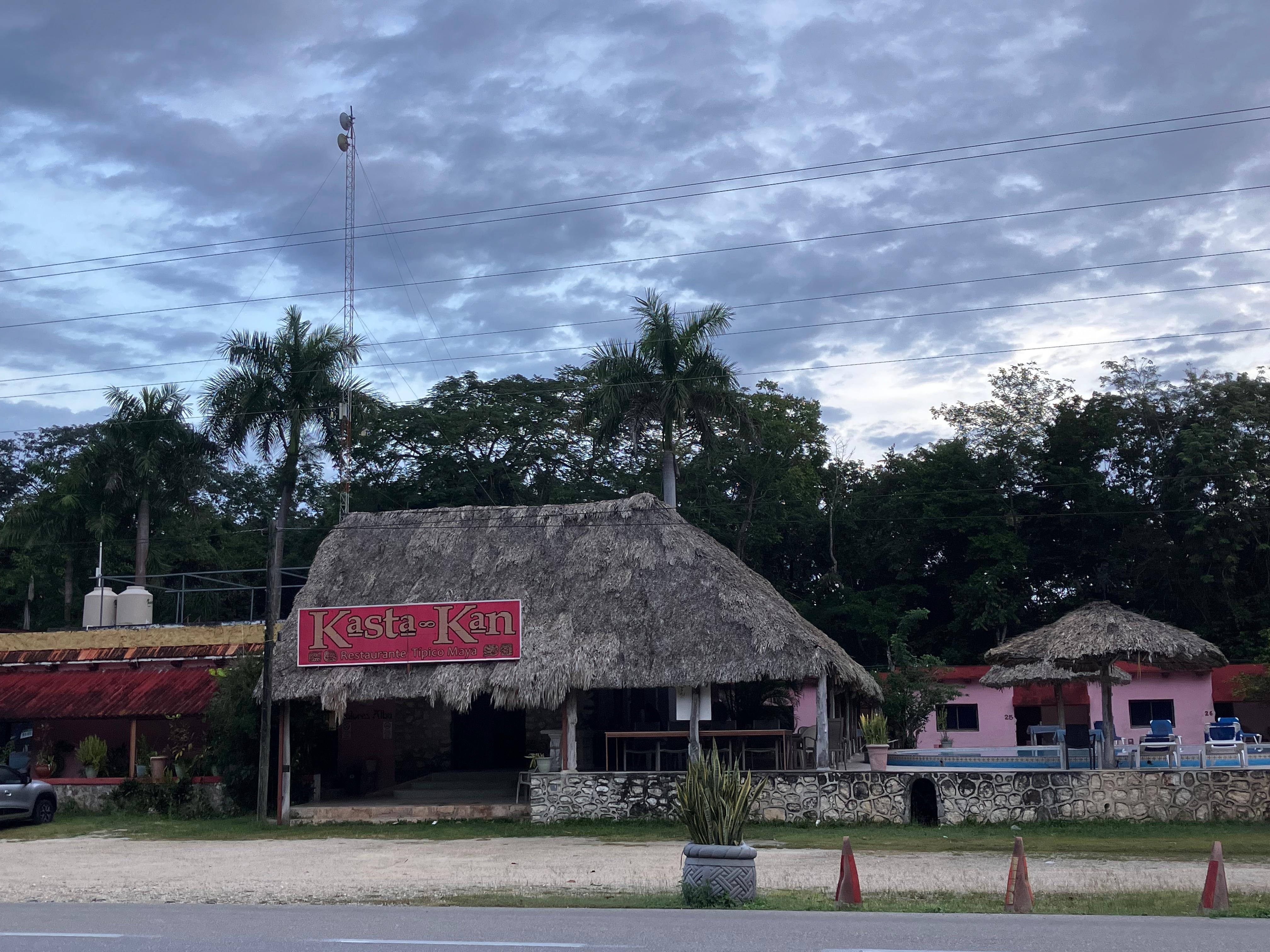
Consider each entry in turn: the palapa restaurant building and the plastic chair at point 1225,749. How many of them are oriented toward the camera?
2

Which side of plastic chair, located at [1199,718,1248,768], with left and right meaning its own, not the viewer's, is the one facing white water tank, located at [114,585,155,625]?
right

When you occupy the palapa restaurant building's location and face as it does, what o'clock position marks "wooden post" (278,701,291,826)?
The wooden post is roughly at 3 o'clock from the palapa restaurant building.

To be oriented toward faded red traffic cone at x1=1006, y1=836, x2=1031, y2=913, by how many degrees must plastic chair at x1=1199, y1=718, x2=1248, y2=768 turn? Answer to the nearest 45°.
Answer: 0° — it already faces it

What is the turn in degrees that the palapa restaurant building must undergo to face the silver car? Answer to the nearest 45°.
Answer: approximately 90° to its right

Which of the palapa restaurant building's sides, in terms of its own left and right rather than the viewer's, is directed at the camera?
front

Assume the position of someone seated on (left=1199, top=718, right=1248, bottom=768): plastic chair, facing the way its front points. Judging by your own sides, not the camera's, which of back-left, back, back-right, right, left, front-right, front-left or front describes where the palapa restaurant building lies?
right

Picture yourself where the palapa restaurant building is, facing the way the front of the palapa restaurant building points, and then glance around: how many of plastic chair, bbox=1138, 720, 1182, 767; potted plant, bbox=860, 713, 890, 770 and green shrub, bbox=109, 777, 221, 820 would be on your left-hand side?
2

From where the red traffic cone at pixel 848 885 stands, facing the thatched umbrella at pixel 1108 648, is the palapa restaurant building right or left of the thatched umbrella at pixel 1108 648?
left

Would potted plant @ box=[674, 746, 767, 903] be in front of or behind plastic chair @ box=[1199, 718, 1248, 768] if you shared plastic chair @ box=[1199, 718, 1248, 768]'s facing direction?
in front

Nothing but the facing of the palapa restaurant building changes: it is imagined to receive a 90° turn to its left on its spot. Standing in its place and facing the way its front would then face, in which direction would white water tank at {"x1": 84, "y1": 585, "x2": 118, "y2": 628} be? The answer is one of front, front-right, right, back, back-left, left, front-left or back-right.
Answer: back-left

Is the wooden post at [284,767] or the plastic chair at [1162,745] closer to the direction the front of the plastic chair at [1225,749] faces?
the wooden post

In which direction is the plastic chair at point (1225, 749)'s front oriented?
toward the camera

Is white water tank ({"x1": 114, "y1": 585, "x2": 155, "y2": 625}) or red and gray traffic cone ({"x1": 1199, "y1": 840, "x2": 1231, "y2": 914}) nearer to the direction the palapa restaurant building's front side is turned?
the red and gray traffic cone

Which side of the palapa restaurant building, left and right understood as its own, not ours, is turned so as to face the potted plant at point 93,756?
right
